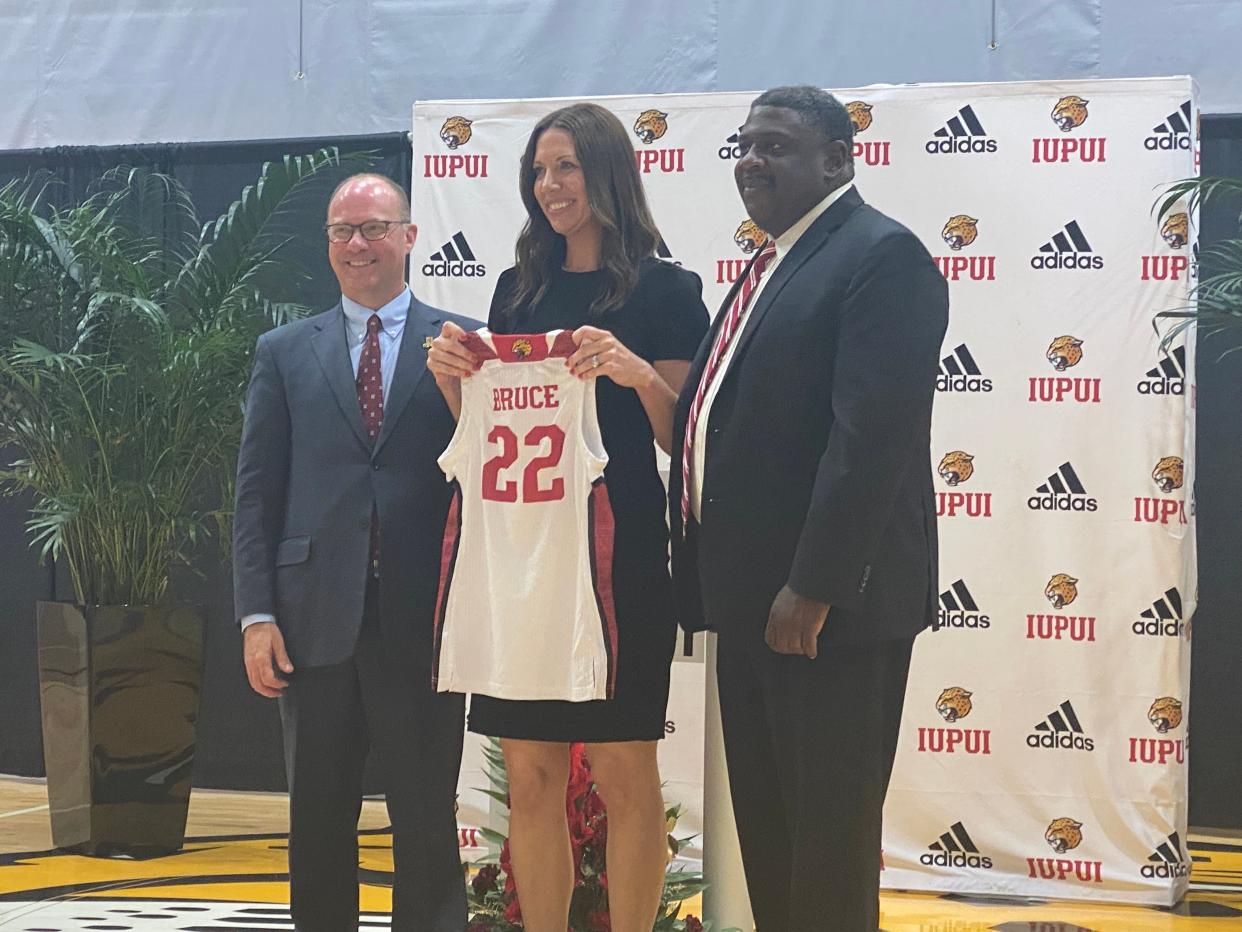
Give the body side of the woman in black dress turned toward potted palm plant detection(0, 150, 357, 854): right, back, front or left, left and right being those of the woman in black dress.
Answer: right

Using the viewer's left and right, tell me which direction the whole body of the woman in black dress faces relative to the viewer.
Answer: facing the viewer and to the left of the viewer

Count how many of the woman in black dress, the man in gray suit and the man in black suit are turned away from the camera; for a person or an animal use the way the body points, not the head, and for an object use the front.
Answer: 0

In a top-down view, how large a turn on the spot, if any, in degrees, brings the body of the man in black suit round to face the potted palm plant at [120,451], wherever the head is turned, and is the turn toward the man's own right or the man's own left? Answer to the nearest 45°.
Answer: approximately 90° to the man's own right

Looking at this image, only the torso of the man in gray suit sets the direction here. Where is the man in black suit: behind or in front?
in front

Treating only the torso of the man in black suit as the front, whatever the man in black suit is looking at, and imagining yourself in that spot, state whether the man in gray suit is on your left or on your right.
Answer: on your right

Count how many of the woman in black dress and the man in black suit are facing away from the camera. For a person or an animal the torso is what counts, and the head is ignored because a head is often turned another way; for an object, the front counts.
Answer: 0

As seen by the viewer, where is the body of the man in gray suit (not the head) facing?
toward the camera

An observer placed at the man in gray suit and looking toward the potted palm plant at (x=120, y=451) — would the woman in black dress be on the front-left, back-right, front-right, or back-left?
back-right

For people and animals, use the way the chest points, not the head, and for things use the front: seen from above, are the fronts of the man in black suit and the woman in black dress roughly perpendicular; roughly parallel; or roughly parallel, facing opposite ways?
roughly parallel

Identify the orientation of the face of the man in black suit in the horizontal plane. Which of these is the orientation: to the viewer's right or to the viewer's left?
to the viewer's left

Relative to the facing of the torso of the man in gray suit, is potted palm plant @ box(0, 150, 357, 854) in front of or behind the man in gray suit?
behind
